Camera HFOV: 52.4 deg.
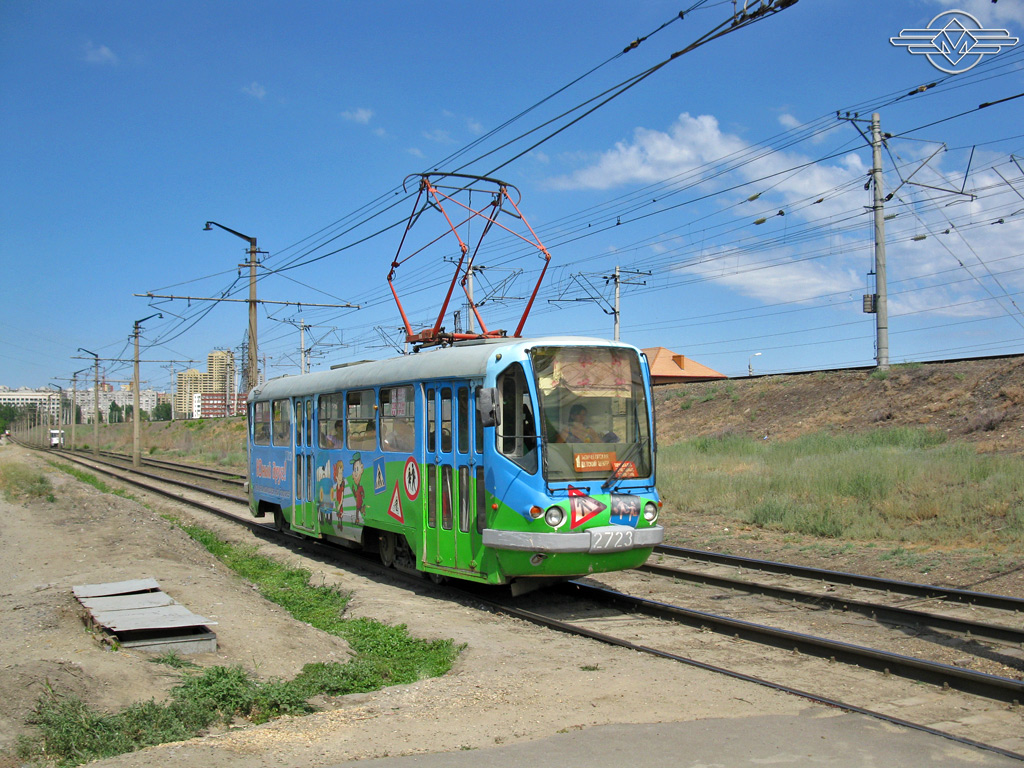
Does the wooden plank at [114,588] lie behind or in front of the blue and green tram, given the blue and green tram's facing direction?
in front

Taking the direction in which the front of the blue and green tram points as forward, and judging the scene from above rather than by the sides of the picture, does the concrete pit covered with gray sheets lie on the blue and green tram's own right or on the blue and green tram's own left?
on the blue and green tram's own right

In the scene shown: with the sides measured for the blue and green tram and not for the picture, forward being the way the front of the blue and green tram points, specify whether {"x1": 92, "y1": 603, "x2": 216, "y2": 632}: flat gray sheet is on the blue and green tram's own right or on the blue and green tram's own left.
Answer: on the blue and green tram's own right

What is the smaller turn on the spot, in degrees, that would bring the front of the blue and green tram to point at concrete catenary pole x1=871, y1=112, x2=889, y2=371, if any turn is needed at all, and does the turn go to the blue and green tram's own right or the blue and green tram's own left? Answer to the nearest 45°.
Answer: approximately 90° to the blue and green tram's own left

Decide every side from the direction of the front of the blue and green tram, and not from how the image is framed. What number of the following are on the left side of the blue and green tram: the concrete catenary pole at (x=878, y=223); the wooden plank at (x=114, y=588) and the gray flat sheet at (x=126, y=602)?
1

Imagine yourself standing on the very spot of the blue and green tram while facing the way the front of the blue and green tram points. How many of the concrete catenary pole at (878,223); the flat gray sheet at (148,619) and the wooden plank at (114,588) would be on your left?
1

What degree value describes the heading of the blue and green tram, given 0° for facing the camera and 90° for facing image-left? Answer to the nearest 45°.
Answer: approximately 315°

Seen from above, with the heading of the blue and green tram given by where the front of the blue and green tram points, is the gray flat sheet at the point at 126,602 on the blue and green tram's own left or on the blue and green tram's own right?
on the blue and green tram's own right
